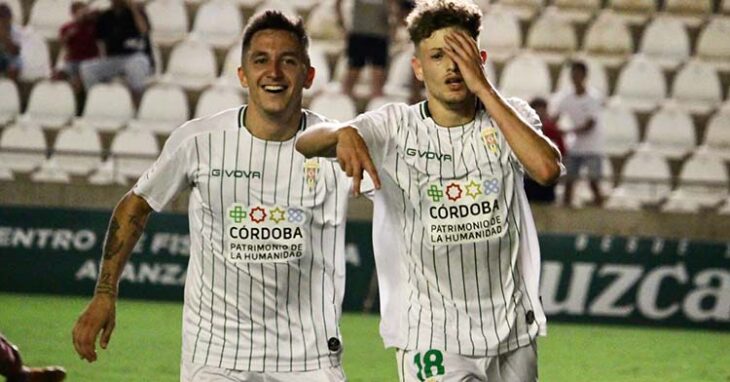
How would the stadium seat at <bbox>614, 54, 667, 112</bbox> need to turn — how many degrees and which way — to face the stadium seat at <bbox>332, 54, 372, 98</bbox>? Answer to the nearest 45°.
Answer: approximately 90° to its right

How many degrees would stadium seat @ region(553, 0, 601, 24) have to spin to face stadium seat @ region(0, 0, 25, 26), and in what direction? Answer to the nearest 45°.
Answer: approximately 90° to its right

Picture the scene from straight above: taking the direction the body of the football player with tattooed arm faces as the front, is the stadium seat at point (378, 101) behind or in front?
behind

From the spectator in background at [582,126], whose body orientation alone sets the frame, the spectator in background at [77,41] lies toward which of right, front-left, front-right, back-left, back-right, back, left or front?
right

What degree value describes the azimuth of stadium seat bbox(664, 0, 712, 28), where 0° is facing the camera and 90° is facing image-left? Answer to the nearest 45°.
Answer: approximately 0°

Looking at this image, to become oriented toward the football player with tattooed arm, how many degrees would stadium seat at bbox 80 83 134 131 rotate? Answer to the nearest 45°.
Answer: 0° — it already faces them

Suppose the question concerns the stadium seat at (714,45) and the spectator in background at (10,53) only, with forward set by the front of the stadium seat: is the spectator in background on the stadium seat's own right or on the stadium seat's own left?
on the stadium seat's own right

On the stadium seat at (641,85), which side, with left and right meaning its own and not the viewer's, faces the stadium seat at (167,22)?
right

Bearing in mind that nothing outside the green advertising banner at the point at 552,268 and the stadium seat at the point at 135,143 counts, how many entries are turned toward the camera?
2

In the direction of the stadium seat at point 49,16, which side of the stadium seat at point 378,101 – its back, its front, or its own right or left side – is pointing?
right
